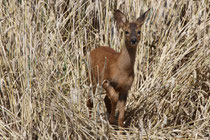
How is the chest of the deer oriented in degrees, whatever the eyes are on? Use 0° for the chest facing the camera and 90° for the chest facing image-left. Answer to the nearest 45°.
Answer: approximately 315°
